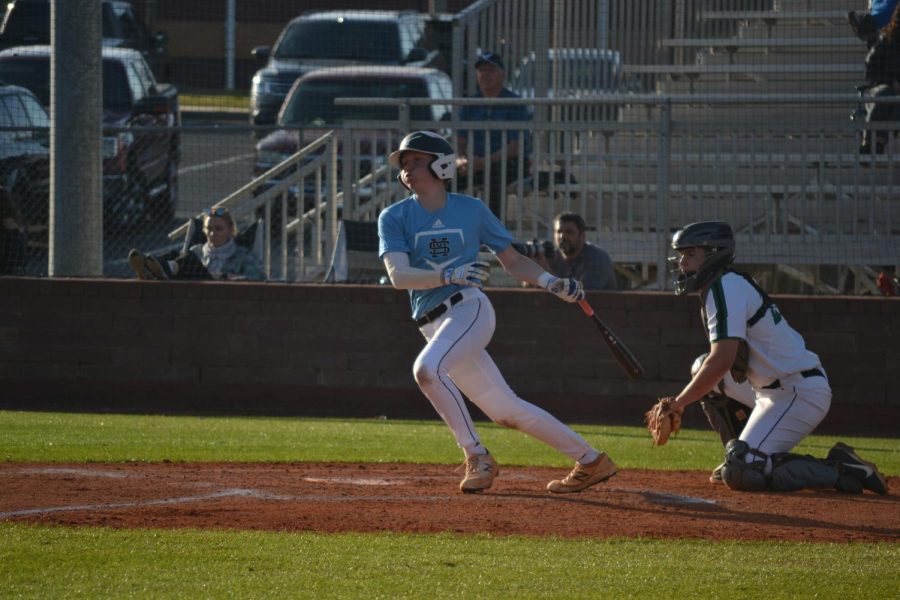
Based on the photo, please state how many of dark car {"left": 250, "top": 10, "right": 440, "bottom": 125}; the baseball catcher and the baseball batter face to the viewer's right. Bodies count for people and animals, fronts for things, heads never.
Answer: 0

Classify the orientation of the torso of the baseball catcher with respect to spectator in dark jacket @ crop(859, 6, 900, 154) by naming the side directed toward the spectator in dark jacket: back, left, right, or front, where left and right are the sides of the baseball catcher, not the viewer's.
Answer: right

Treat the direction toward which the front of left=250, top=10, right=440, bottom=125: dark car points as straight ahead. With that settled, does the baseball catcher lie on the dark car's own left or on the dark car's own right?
on the dark car's own left

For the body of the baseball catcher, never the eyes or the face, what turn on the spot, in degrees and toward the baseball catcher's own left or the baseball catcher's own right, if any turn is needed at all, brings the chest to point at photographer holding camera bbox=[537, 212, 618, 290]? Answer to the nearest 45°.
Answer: approximately 90° to the baseball catcher's own right

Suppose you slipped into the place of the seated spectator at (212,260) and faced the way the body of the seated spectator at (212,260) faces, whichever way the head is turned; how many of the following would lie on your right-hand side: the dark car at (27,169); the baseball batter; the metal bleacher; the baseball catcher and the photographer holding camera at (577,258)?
1

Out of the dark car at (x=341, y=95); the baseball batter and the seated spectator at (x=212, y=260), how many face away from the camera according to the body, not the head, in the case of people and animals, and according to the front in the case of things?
0

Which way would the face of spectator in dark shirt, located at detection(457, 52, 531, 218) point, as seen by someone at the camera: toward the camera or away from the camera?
toward the camera

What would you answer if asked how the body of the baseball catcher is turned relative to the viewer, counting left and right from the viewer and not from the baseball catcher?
facing to the left of the viewer

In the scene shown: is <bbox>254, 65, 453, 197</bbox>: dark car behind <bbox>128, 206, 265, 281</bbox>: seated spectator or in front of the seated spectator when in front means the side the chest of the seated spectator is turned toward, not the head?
behind

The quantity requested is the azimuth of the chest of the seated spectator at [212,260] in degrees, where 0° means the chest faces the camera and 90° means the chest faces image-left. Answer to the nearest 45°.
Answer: approximately 45°

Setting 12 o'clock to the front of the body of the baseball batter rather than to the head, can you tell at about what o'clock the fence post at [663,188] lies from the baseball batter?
The fence post is roughly at 5 o'clock from the baseball batter.

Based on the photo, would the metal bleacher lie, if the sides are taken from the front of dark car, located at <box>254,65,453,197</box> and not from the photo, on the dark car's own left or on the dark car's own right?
on the dark car's own left

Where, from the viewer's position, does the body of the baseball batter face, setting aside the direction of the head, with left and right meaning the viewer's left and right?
facing the viewer and to the left of the viewer

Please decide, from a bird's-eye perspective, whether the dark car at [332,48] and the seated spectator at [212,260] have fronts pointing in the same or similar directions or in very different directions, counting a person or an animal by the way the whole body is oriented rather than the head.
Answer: same or similar directions

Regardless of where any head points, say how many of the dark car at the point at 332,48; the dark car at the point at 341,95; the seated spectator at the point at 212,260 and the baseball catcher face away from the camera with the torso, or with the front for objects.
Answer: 0

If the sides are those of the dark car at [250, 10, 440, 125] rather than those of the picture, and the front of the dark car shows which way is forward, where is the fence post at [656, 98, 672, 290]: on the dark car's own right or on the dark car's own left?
on the dark car's own left
